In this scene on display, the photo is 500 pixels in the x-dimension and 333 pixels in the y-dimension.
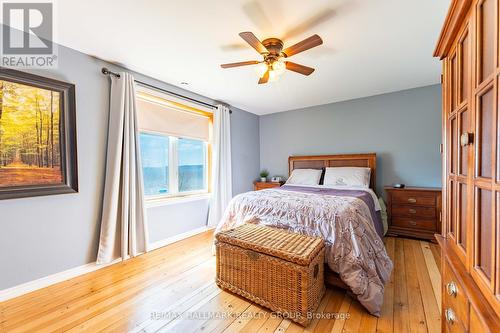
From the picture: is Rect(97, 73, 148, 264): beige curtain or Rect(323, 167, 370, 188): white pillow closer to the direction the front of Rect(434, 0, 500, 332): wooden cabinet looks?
the beige curtain

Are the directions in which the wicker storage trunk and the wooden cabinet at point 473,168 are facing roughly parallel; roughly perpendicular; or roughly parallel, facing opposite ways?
roughly perpendicular

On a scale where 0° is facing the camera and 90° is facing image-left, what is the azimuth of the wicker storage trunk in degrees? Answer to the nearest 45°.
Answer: approximately 45°

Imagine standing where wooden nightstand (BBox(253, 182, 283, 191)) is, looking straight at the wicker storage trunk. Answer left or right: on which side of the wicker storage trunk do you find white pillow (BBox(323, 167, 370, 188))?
left

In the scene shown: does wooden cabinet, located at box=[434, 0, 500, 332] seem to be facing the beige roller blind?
yes

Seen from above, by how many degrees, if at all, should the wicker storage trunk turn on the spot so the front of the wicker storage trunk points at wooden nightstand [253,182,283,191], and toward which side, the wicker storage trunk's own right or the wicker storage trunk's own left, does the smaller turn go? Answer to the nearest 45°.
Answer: approximately 135° to the wicker storage trunk's own right

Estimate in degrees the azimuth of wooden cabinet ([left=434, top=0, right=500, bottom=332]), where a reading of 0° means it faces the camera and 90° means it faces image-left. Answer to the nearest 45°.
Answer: approximately 90°

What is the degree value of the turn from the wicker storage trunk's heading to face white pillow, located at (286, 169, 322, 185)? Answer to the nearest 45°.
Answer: approximately 135° to its right

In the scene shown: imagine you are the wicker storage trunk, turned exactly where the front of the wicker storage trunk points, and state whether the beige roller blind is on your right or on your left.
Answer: on your right

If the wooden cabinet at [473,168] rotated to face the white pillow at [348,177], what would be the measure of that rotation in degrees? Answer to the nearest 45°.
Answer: approximately 45° to its right
